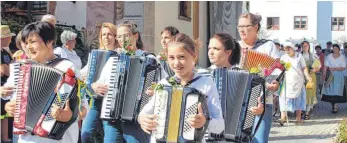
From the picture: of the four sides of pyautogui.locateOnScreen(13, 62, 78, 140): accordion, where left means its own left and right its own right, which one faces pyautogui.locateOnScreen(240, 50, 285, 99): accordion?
left

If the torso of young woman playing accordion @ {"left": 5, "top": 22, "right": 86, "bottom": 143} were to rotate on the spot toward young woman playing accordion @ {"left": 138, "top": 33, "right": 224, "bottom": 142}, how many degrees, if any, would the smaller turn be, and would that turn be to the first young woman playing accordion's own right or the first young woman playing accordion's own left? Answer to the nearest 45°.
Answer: approximately 90° to the first young woman playing accordion's own left

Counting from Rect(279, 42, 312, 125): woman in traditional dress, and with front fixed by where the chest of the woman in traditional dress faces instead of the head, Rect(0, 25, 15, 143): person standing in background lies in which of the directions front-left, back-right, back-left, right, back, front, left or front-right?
front

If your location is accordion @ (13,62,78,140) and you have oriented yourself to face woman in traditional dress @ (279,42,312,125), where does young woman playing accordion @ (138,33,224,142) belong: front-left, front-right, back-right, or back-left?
front-right

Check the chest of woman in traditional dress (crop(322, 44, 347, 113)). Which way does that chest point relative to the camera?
toward the camera

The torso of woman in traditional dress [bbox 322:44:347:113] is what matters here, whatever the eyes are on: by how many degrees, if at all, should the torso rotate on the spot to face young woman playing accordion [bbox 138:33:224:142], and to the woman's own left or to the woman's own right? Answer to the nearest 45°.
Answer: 0° — they already face them

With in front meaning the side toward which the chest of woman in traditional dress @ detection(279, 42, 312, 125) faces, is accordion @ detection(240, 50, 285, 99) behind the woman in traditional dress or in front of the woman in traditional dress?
in front

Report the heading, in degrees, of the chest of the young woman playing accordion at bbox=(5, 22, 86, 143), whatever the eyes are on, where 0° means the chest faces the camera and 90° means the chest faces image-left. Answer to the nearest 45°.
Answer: approximately 45°

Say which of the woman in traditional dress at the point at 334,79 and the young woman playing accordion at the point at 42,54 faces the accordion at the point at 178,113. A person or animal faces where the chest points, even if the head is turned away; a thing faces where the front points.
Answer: the woman in traditional dress

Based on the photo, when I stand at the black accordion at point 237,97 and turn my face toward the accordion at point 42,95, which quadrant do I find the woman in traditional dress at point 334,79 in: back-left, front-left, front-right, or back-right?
back-right

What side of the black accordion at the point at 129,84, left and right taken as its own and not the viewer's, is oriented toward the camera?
front

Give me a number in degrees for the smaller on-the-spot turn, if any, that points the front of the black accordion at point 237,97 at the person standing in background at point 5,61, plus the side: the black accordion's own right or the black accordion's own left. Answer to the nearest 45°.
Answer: approximately 90° to the black accordion's own right
